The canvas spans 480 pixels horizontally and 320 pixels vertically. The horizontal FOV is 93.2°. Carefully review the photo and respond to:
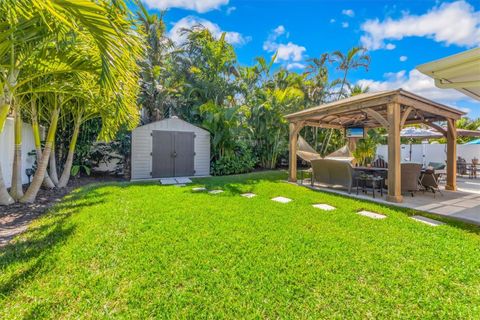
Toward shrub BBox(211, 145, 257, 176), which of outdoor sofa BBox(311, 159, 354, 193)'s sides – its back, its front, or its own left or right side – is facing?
left

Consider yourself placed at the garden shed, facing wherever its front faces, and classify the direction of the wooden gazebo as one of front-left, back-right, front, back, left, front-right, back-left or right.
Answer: front-left

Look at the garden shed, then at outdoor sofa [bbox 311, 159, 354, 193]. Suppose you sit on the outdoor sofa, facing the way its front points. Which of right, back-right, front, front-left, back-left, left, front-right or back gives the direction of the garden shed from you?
back-left

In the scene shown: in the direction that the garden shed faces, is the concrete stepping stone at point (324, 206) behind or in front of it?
in front

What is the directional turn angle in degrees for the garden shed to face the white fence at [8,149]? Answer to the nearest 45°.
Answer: approximately 45° to its right

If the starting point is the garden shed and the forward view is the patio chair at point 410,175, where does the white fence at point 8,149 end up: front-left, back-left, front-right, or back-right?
back-right

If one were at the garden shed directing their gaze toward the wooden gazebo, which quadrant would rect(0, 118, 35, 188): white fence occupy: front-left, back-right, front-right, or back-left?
back-right

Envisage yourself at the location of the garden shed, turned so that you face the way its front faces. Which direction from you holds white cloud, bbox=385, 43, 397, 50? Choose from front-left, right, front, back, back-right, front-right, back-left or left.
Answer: left

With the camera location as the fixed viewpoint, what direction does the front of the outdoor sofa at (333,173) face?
facing away from the viewer and to the right of the viewer

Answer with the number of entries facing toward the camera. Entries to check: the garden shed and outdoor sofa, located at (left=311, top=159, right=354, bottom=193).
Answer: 1

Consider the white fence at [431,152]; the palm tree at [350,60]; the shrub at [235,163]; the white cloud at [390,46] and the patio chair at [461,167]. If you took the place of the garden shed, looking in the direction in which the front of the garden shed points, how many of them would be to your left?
5

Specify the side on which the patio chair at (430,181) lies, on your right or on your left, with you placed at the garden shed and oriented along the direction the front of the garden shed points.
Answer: on your left

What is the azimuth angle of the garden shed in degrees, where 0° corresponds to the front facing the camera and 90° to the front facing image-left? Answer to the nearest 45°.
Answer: approximately 0°
